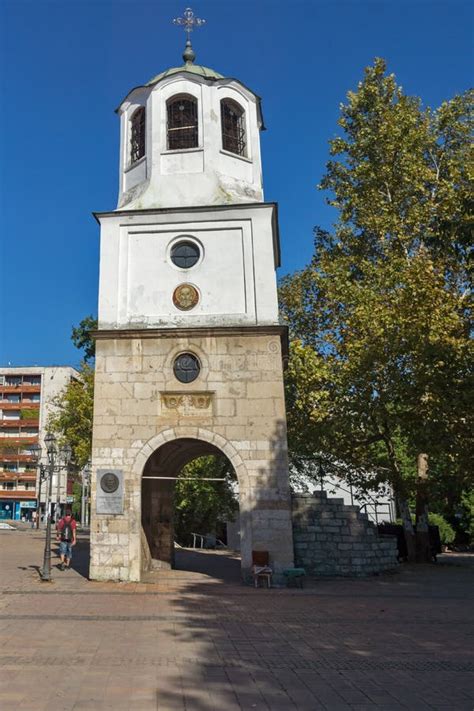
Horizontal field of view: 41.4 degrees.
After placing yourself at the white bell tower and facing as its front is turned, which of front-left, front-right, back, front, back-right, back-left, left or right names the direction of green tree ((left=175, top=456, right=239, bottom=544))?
back

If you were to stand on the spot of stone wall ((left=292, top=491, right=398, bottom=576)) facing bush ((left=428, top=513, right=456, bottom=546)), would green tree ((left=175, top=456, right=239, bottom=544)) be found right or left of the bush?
left

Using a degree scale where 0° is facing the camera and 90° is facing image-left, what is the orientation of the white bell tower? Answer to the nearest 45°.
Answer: approximately 0°

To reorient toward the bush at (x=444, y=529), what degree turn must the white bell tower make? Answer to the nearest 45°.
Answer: approximately 135° to its left

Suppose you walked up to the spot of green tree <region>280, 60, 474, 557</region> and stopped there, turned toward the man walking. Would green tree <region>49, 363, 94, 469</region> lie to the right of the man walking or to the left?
right

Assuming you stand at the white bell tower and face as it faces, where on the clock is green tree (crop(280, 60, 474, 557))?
The green tree is roughly at 8 o'clock from the white bell tower.

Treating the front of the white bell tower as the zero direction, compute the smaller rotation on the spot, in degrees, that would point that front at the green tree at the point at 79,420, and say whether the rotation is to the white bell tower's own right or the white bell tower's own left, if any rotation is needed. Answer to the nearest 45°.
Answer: approximately 180°
